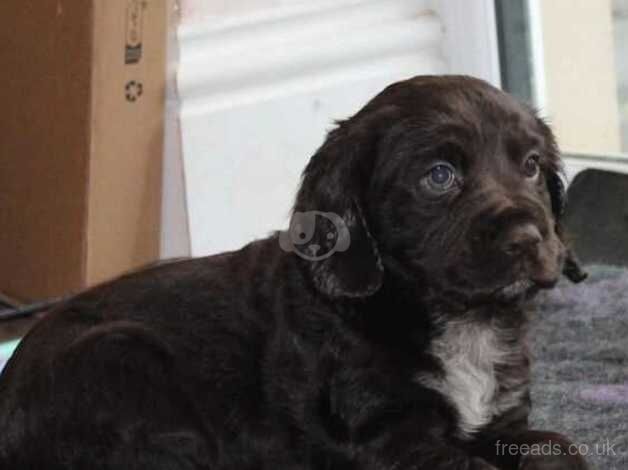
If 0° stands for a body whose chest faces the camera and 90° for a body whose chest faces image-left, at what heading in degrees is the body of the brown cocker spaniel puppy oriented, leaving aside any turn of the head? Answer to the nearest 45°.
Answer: approximately 315°

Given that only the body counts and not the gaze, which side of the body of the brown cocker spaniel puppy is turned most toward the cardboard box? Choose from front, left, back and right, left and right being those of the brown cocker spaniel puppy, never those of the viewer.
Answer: back
